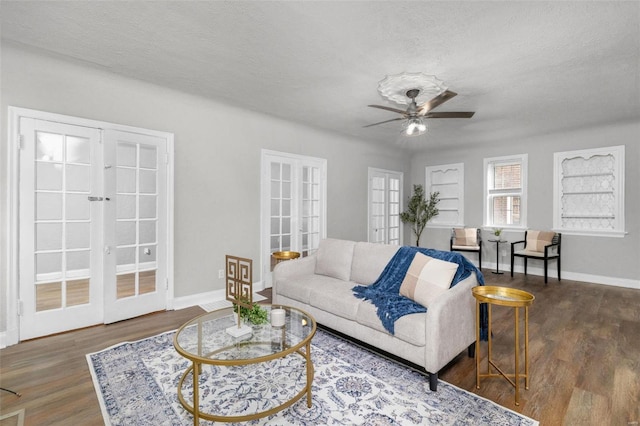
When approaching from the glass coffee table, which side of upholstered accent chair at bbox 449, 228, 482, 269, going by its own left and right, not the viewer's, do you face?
front

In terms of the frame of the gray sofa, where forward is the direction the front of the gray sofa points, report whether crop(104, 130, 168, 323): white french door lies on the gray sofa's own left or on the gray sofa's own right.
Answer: on the gray sofa's own right

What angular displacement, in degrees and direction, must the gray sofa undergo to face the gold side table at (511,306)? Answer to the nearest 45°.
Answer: approximately 135° to its left

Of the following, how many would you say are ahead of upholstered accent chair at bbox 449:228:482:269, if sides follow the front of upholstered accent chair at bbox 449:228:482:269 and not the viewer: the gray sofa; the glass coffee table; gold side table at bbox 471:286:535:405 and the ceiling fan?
4

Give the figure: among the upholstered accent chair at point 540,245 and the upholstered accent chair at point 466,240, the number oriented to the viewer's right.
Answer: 0

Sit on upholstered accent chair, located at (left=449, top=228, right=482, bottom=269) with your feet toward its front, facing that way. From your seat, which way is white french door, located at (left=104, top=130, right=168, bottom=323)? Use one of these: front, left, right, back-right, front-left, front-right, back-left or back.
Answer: front-right

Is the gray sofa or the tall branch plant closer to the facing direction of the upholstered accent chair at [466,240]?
the gray sofa

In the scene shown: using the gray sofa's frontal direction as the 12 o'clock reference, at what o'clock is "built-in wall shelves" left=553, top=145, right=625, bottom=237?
The built-in wall shelves is roughly at 6 o'clock from the gray sofa.

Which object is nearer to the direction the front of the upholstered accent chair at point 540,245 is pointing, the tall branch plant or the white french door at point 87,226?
the white french door

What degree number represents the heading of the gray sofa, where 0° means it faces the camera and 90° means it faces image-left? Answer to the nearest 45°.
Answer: approximately 45°

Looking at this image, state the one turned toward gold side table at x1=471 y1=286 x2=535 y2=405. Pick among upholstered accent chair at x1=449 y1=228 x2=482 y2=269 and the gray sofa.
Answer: the upholstered accent chair

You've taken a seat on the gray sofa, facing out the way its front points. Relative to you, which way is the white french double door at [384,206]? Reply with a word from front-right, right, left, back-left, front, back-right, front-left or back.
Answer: back-right
